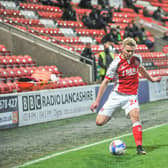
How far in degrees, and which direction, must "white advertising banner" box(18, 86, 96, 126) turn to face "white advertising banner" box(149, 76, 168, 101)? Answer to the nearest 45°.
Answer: approximately 90° to its left

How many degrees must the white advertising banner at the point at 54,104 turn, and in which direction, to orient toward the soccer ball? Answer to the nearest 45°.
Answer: approximately 45° to its right

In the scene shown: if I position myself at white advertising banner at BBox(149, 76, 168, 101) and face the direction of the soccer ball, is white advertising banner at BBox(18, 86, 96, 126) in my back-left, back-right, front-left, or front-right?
front-right

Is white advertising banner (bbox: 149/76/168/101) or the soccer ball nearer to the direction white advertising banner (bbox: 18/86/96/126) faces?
the soccer ball

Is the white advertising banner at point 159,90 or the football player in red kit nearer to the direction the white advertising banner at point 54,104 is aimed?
the football player in red kit

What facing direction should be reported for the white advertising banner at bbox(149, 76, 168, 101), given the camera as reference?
facing the viewer and to the right of the viewer

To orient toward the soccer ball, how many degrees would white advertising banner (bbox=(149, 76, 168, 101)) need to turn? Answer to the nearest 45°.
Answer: approximately 45° to its right

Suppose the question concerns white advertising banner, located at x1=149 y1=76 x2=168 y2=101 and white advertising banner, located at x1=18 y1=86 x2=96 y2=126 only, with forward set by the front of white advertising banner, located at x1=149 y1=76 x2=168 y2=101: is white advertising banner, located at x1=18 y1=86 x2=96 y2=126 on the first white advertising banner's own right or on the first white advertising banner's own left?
on the first white advertising banner's own right

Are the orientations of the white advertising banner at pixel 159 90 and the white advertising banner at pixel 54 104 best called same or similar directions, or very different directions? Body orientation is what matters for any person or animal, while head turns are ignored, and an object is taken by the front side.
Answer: same or similar directions

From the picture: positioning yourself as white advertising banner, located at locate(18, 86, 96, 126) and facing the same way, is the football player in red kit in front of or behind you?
in front

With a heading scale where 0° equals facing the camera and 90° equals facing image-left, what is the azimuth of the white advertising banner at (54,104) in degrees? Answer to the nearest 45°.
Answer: approximately 315°
